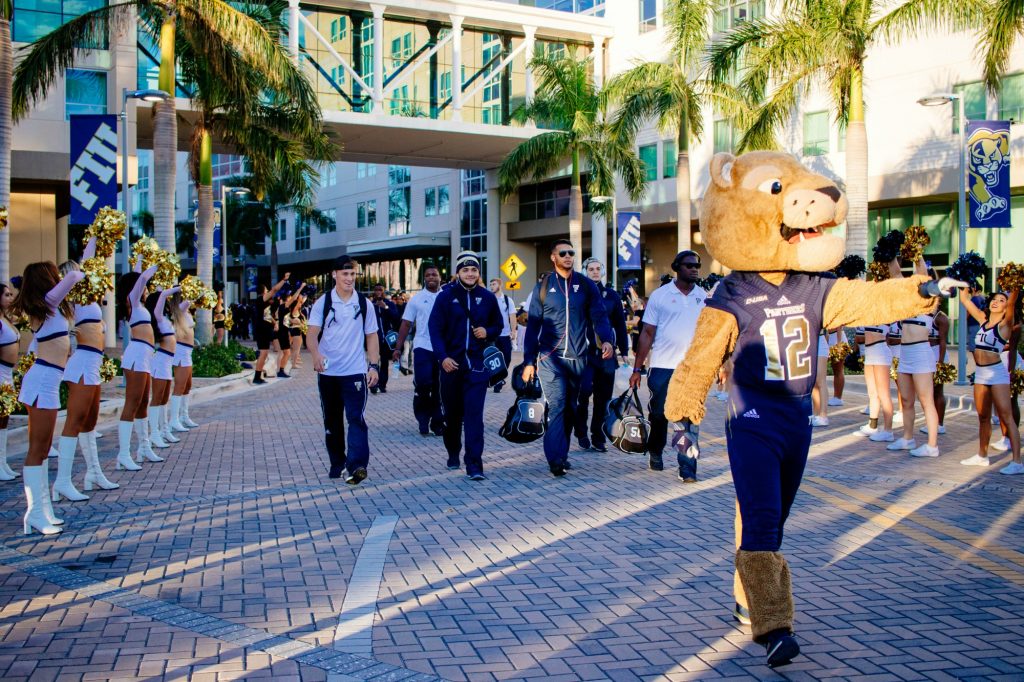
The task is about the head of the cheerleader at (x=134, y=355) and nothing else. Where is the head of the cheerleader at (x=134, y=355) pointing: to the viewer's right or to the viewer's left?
to the viewer's right

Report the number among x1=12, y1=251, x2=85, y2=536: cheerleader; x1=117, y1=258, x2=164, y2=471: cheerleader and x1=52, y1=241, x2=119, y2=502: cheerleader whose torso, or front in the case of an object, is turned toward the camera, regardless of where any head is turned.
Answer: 0

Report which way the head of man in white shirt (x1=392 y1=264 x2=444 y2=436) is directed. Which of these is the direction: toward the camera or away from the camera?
toward the camera

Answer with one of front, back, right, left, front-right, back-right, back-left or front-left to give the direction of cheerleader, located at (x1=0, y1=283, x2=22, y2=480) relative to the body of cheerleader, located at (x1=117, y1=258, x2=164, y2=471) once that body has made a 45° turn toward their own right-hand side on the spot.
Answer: right

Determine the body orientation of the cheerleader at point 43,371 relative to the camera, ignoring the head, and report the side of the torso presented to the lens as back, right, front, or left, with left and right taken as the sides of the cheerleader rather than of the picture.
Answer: right

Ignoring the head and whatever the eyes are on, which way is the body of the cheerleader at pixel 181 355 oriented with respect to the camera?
to the viewer's right

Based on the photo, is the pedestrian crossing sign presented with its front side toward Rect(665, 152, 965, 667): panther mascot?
yes

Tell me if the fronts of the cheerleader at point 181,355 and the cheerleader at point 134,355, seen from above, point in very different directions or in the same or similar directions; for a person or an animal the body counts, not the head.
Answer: same or similar directions

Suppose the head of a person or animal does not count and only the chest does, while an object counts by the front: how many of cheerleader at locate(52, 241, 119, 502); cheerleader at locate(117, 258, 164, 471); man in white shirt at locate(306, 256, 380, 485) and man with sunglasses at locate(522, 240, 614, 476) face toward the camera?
2

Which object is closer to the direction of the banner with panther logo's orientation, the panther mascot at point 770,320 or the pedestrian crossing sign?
the panther mascot

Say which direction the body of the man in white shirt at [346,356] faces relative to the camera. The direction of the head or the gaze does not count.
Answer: toward the camera

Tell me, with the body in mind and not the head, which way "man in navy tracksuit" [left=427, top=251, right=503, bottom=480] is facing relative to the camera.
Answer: toward the camera

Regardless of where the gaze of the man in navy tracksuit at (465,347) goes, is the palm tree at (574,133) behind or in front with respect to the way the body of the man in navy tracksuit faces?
behind

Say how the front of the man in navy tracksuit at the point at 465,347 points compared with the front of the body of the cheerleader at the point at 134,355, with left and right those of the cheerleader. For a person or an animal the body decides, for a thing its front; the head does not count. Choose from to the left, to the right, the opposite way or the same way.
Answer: to the right

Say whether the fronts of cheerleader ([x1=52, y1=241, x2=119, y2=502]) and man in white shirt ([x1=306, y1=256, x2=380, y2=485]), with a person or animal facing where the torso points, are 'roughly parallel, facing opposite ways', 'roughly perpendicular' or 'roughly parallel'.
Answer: roughly perpendicular

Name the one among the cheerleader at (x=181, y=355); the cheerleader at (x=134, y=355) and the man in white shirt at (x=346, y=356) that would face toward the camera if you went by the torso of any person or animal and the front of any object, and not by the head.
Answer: the man in white shirt

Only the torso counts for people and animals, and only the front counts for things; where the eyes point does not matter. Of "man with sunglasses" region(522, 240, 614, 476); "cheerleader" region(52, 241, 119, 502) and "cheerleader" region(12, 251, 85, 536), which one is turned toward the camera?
the man with sunglasses

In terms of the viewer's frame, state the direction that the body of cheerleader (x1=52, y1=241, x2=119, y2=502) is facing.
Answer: to the viewer's right
